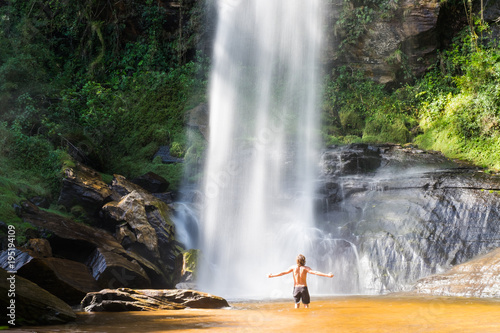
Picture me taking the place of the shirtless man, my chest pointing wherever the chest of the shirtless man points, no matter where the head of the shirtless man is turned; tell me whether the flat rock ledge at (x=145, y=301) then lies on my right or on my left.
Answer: on my left

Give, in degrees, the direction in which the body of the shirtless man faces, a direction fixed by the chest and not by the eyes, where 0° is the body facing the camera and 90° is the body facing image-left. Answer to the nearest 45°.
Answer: approximately 180°

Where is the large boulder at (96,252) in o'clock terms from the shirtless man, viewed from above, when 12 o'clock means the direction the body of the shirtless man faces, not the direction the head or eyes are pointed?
The large boulder is roughly at 10 o'clock from the shirtless man.

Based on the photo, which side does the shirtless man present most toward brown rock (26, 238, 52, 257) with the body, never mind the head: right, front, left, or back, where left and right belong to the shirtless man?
left

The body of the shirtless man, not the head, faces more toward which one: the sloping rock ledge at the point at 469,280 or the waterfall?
the waterfall

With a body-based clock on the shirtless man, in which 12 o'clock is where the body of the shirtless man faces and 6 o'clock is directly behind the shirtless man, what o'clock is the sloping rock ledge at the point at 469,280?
The sloping rock ledge is roughly at 2 o'clock from the shirtless man.

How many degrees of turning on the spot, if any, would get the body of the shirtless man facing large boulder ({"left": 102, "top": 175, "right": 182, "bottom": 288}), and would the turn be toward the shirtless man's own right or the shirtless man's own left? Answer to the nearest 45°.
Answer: approximately 45° to the shirtless man's own left

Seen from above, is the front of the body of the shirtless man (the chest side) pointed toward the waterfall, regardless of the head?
yes

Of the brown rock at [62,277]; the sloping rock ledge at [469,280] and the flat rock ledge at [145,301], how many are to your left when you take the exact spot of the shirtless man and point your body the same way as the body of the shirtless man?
2
